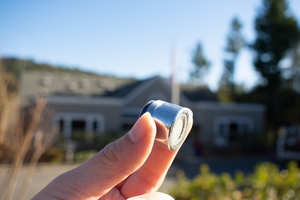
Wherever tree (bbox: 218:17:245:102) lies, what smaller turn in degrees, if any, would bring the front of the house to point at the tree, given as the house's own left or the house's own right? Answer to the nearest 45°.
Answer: approximately 135° to the house's own left

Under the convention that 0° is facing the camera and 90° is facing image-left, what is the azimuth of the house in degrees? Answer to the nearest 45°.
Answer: approximately 0°

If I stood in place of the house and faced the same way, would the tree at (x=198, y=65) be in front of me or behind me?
behind

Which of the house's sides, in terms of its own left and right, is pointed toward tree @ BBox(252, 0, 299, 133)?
left
